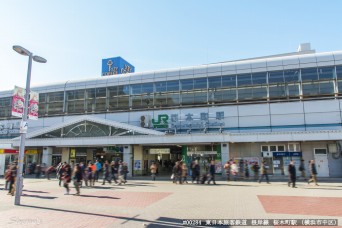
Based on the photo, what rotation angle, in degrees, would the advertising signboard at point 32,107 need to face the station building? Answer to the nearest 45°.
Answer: approximately 135° to its left

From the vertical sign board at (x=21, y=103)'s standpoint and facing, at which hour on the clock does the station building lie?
The station building is roughly at 8 o'clock from the vertical sign board.

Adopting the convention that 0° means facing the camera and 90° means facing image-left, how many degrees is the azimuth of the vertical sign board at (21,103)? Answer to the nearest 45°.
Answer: approximately 0°

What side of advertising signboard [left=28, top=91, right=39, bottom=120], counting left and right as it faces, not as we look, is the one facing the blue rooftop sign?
back

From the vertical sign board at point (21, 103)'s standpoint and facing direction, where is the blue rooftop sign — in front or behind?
behind
